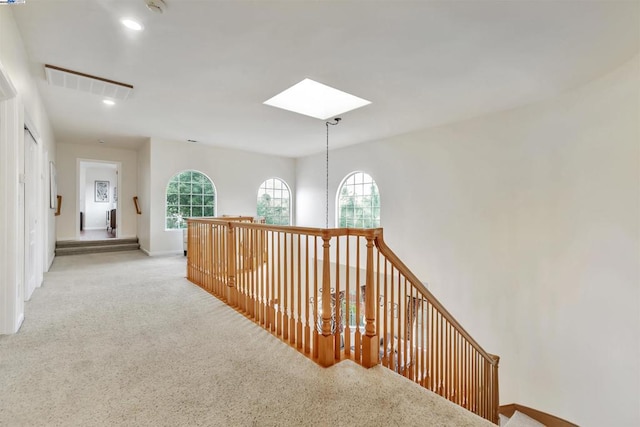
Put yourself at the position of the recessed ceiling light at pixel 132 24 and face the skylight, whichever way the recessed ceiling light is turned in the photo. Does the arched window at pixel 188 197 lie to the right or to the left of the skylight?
left

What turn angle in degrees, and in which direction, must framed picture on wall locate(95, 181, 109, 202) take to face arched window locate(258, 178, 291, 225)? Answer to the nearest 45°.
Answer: approximately 45° to its left

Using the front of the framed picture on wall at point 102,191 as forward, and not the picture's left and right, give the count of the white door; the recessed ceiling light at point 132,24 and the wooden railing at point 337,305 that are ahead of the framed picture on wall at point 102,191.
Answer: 3

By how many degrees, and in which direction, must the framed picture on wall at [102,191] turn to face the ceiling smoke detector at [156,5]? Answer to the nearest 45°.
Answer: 0° — it already faces it

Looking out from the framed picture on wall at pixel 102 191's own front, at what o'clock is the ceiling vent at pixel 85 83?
The ceiling vent is roughly at 12 o'clock from the framed picture on wall.

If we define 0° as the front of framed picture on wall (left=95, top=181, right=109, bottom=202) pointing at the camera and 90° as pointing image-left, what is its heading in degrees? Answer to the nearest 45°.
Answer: approximately 0°

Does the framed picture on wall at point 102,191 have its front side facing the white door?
yes

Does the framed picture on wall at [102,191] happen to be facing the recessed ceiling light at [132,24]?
yes
